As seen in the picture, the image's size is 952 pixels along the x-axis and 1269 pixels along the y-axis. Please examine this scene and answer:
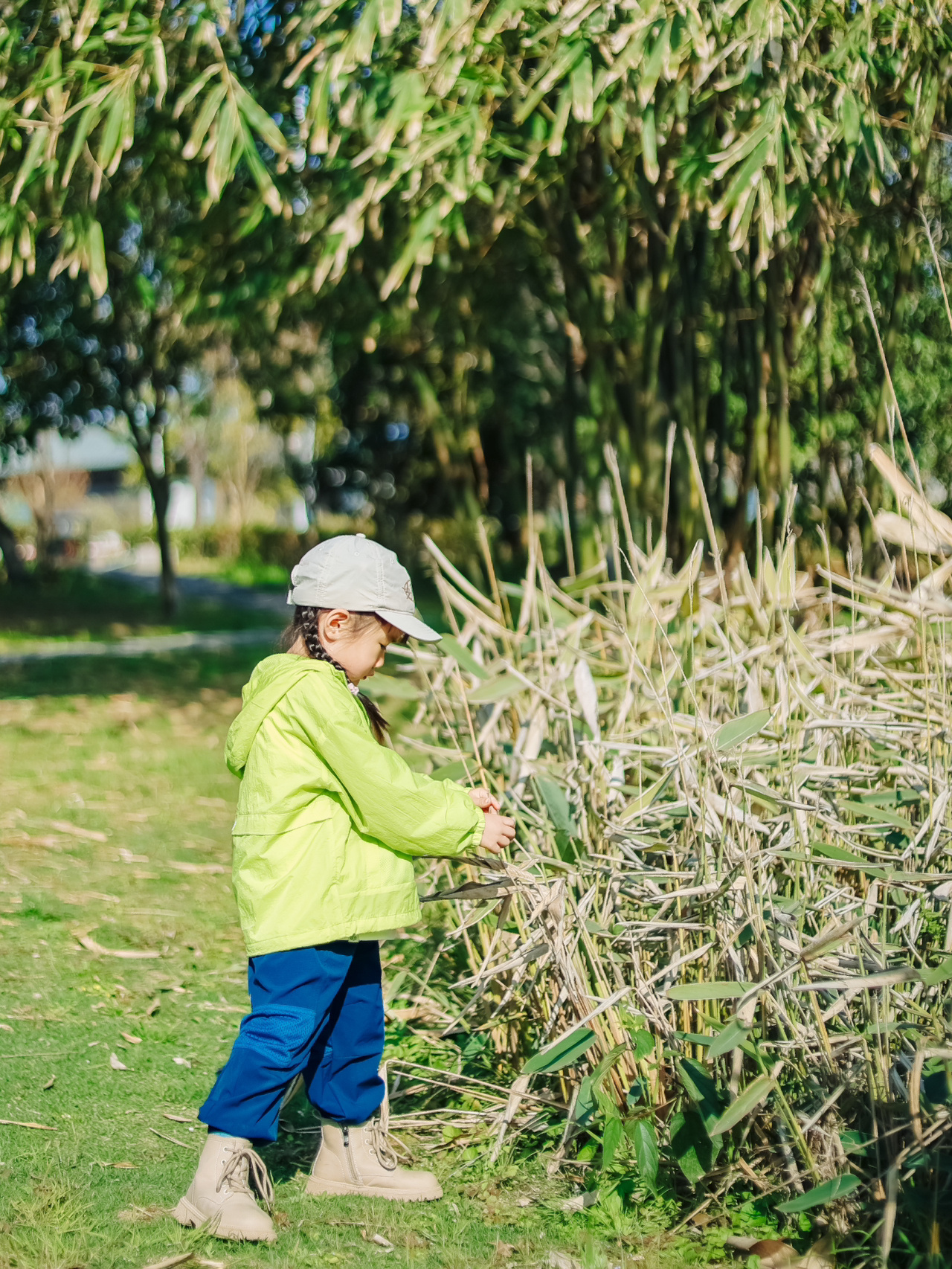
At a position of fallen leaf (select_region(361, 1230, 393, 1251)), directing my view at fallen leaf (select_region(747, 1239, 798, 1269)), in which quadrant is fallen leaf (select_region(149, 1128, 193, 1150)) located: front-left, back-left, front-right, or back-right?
back-left

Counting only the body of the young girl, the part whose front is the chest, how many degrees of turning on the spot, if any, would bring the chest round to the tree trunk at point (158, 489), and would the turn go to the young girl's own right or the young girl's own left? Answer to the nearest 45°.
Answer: approximately 90° to the young girl's own left

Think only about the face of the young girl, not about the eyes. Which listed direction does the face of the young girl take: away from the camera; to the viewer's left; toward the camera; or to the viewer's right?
to the viewer's right

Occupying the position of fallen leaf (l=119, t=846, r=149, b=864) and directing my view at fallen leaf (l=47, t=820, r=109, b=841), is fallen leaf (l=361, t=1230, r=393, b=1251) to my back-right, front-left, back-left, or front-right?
back-left

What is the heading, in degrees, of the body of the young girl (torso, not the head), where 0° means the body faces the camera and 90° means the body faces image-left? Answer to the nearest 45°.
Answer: approximately 270°
